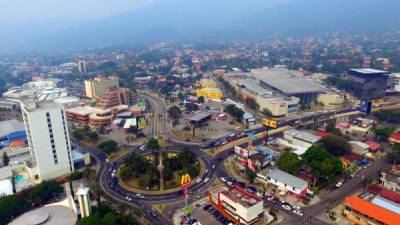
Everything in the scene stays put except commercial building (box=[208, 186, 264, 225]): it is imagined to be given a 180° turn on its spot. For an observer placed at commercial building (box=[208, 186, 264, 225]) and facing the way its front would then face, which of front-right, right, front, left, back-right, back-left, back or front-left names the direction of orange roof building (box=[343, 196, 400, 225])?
front-right

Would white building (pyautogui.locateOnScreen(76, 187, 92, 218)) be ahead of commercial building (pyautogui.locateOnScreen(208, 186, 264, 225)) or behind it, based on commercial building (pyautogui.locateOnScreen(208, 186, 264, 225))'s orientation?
ahead

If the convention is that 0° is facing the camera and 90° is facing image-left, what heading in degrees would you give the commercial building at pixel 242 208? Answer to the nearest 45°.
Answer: approximately 45°
